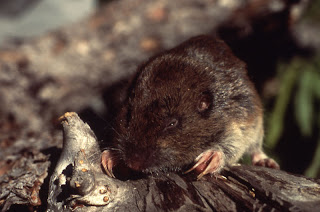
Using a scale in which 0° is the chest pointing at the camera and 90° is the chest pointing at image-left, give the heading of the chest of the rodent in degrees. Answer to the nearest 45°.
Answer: approximately 45°

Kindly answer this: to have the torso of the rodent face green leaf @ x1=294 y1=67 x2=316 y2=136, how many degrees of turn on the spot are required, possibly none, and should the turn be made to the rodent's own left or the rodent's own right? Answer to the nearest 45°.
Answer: approximately 180°
